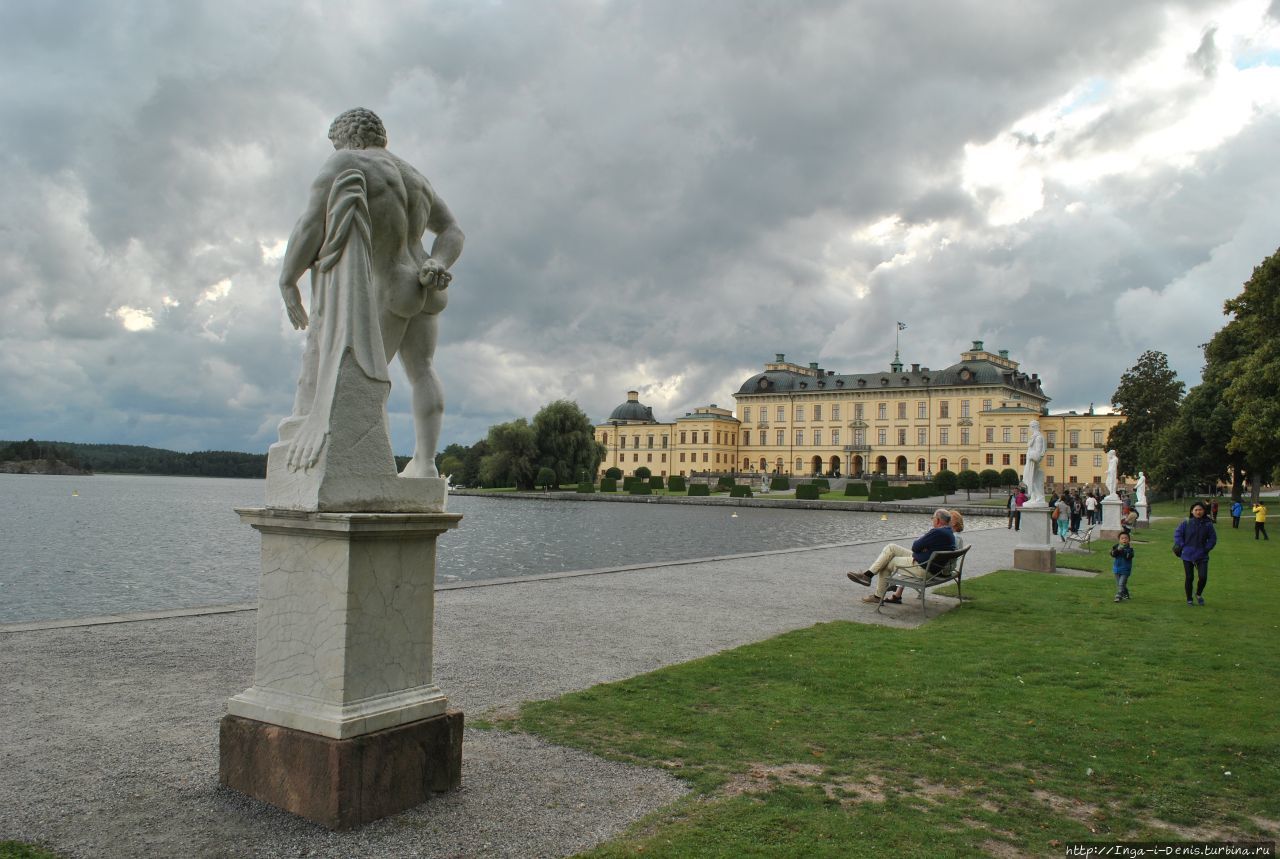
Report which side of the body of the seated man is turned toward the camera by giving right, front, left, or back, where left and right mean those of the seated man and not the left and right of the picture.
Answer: left

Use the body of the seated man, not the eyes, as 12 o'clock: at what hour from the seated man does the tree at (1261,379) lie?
The tree is roughly at 4 o'clock from the seated man.

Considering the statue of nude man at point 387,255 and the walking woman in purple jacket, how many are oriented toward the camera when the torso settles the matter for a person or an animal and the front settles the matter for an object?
1

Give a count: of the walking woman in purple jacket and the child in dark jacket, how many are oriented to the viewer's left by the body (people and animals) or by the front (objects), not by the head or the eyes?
0

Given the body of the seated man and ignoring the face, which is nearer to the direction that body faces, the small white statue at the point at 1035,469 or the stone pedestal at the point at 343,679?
the stone pedestal

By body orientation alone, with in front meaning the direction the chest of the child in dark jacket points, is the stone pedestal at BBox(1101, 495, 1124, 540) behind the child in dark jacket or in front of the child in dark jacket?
behind

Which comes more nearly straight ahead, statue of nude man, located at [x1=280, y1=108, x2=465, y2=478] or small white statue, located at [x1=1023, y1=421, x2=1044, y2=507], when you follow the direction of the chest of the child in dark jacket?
the statue of nude man

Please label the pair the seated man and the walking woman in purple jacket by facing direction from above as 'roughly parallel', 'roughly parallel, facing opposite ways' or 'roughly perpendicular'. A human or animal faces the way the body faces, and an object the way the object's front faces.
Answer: roughly perpendicular

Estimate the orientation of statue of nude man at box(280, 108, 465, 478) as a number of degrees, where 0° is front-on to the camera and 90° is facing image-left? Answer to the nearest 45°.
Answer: approximately 135°

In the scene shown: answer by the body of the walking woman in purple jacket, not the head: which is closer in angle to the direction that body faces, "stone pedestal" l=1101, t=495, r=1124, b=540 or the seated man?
the seated man

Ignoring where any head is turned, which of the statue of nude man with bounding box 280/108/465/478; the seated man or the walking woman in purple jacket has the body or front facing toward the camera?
the walking woman in purple jacket
